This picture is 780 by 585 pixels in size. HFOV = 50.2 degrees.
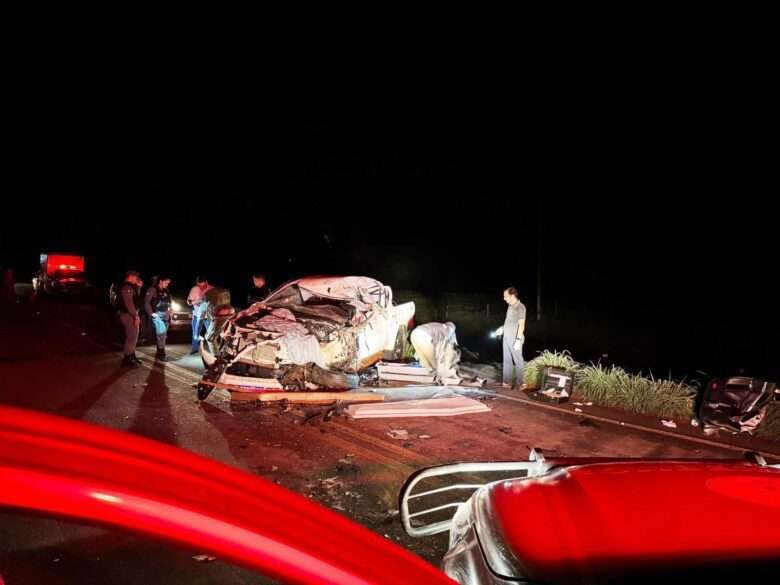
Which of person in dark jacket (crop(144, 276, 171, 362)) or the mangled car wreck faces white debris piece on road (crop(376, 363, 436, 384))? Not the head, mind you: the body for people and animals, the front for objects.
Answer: the person in dark jacket

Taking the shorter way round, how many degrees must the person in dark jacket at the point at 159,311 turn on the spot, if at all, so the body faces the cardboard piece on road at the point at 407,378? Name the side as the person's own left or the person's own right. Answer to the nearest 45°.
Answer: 0° — they already face it

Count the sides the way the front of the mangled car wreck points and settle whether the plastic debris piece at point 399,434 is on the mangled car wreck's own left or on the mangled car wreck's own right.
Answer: on the mangled car wreck's own left

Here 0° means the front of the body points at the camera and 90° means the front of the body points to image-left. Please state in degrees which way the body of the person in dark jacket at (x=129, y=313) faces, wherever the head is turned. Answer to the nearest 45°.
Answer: approximately 270°

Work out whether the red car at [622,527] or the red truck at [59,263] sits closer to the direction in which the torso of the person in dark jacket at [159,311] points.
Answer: the red car

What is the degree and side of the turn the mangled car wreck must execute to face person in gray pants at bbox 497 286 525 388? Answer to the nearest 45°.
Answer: approximately 135° to its left

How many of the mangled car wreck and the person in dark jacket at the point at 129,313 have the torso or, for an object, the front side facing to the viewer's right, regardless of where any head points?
1

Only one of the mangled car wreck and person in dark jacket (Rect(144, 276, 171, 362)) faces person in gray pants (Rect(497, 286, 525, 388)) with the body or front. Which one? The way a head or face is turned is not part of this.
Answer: the person in dark jacket

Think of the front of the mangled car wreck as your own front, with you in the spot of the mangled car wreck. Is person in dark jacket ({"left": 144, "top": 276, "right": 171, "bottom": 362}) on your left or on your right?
on your right
